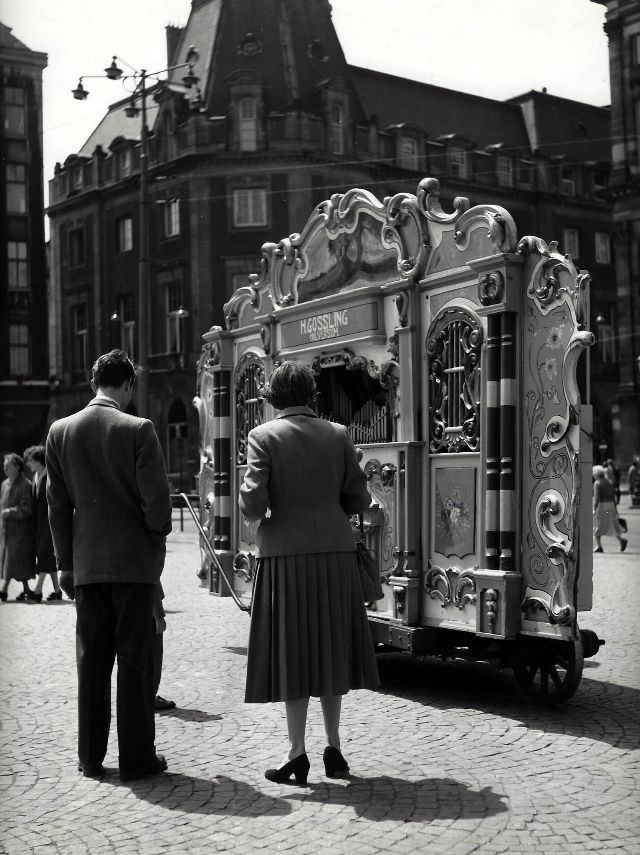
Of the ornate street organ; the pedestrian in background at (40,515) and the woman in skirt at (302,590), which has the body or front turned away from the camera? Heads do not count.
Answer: the woman in skirt

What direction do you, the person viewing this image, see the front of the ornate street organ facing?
facing the viewer and to the left of the viewer

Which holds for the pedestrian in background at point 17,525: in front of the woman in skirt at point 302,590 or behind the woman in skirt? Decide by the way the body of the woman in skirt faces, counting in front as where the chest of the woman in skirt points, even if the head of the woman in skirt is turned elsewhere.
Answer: in front

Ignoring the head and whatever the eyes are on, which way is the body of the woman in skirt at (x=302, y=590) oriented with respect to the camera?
away from the camera

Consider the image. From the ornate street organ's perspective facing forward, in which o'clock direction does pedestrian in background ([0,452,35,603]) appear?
The pedestrian in background is roughly at 3 o'clock from the ornate street organ.

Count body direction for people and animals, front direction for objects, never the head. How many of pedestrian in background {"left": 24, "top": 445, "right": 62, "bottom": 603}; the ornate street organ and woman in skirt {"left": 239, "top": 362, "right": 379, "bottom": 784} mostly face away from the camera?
1

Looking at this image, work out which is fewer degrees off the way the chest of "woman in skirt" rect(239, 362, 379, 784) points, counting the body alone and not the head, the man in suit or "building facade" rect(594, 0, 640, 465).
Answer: the building facade

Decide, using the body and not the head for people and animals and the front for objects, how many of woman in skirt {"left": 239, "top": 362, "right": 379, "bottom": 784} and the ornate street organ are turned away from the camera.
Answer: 1

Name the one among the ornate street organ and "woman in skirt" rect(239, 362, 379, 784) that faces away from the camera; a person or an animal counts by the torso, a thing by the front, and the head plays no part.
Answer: the woman in skirt

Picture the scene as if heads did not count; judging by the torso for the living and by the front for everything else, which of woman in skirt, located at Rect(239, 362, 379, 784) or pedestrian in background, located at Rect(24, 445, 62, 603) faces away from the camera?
the woman in skirt

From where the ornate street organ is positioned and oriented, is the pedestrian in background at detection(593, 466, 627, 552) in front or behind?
behind

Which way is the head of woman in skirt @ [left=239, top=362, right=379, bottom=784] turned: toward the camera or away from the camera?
away from the camera

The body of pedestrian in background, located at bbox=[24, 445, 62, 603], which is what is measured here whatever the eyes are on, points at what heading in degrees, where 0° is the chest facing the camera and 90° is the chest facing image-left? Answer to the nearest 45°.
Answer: approximately 45°

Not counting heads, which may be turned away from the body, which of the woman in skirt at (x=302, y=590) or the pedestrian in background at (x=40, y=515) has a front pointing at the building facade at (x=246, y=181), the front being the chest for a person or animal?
the woman in skirt

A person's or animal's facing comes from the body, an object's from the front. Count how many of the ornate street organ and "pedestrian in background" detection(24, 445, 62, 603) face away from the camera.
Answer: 0

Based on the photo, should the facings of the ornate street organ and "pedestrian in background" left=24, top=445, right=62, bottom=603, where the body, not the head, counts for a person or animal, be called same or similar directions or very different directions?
same or similar directions

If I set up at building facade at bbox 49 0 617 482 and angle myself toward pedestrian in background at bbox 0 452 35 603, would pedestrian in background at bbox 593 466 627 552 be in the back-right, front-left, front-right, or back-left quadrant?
front-left

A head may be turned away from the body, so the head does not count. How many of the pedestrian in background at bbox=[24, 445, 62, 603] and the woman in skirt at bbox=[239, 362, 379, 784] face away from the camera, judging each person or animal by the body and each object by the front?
1

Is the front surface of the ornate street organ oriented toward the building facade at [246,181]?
no

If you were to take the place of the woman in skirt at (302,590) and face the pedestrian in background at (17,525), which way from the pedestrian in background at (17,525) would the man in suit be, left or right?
left

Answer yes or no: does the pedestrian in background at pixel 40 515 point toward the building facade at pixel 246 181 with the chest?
no
